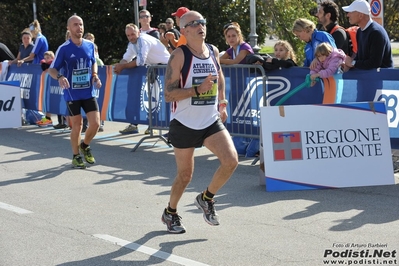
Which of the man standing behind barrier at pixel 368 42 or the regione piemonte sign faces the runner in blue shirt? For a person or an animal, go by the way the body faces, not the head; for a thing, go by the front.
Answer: the man standing behind barrier

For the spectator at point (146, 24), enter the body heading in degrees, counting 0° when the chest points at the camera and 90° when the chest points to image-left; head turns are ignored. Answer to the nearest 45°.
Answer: approximately 45°

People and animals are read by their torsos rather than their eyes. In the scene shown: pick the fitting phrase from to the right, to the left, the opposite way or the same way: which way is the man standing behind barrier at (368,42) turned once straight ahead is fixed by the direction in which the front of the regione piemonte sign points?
to the right

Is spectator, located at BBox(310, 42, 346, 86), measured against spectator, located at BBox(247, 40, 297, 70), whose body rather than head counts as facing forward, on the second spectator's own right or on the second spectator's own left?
on the second spectator's own left

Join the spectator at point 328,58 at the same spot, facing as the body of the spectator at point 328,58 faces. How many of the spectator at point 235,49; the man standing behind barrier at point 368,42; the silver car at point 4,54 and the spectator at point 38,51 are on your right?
3

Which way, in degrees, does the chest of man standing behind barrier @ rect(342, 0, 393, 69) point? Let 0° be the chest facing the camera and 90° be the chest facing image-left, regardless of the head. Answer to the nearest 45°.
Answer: approximately 90°

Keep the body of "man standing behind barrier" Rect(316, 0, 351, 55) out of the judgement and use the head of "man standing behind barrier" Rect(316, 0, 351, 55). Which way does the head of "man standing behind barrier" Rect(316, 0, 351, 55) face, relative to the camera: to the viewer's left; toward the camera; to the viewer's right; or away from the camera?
to the viewer's left

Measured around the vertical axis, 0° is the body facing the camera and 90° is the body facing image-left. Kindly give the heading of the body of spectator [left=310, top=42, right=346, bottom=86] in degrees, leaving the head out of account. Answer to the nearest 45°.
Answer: approximately 45°

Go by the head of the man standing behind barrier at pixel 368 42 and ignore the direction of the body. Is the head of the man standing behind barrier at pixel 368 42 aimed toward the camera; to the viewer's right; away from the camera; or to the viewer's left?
to the viewer's left

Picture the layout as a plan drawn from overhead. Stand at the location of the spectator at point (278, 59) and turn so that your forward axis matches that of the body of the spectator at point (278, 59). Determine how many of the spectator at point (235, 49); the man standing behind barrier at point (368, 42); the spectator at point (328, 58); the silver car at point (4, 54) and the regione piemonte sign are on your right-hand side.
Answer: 2

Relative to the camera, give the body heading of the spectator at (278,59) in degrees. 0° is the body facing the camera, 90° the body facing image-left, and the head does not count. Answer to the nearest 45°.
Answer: approximately 45°

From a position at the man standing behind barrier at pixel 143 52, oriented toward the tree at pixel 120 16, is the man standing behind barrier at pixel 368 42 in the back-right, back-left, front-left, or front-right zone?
back-right

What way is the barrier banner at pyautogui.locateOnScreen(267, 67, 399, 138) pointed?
toward the camera
